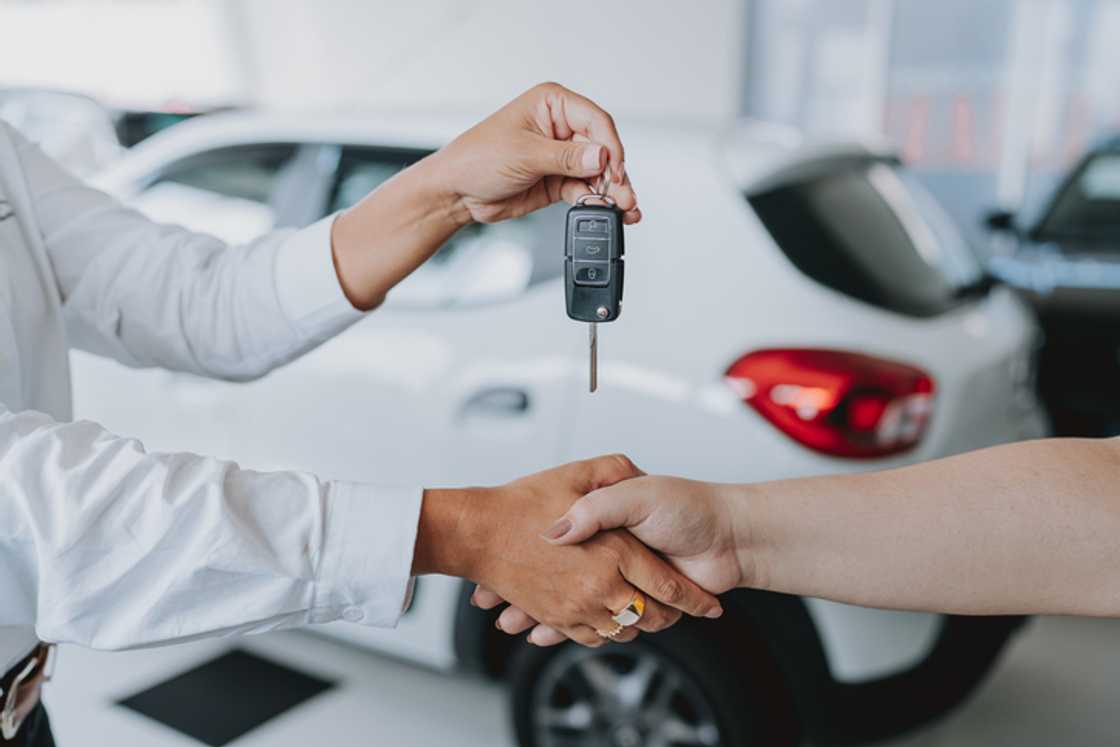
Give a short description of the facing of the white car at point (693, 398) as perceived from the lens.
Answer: facing away from the viewer and to the left of the viewer

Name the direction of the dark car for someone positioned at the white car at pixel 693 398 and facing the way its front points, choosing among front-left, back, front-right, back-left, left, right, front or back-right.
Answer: right
